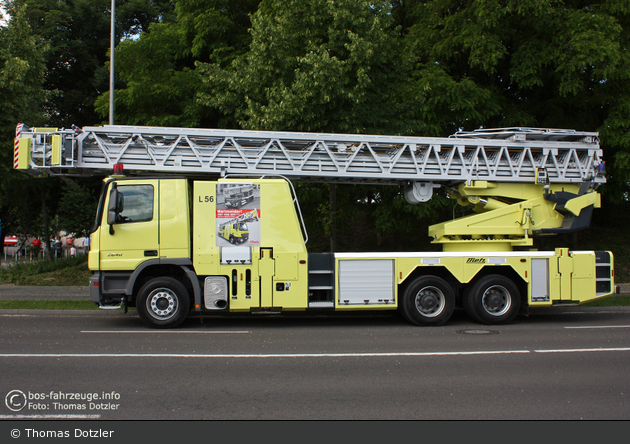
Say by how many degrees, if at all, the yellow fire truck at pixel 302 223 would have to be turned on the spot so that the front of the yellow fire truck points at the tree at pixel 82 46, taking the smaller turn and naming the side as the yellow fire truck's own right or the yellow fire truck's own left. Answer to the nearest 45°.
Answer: approximately 45° to the yellow fire truck's own right

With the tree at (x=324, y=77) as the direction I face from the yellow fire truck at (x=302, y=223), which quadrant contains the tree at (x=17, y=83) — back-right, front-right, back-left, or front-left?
front-left

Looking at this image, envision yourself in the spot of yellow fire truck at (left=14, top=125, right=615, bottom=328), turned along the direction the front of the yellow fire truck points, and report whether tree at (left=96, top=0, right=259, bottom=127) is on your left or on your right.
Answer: on your right

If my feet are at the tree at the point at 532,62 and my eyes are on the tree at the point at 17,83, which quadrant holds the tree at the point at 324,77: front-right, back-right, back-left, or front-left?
front-left

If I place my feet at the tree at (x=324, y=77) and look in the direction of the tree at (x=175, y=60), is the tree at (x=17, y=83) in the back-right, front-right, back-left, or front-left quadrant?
front-left

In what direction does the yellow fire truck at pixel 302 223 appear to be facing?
to the viewer's left

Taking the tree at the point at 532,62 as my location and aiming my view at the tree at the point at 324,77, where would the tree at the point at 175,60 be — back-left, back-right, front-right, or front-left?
front-right

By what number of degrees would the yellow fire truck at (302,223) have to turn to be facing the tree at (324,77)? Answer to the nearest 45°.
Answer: approximately 90° to its right
